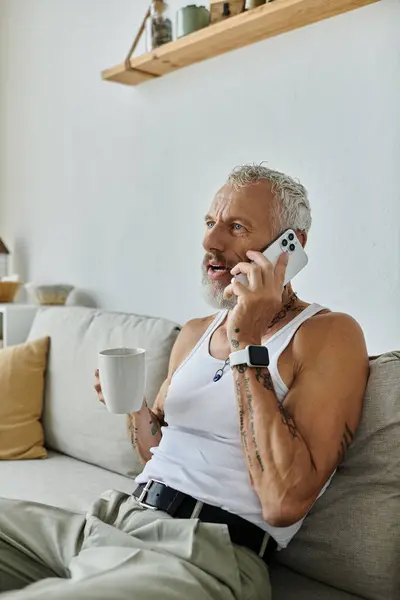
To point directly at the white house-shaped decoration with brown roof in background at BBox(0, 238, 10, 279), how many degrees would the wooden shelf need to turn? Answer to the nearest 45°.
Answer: approximately 90° to its right

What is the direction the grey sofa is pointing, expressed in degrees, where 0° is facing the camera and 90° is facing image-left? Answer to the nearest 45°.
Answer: approximately 45°

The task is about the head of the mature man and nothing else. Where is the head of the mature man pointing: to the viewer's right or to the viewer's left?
to the viewer's left

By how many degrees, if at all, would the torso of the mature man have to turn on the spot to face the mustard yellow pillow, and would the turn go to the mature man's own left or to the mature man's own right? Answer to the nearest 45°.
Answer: approximately 90° to the mature man's own right
